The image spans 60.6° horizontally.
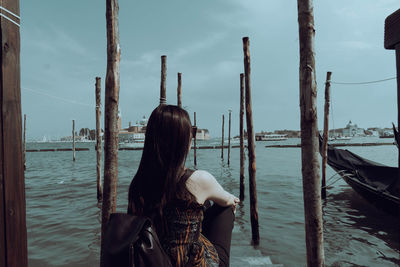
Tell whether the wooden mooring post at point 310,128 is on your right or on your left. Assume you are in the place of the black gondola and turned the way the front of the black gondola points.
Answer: on your left

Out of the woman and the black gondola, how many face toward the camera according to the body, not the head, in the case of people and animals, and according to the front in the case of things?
0

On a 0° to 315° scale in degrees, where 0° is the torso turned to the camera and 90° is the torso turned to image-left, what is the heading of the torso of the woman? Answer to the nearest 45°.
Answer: approximately 225°

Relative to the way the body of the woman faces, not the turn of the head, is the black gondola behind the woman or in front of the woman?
in front

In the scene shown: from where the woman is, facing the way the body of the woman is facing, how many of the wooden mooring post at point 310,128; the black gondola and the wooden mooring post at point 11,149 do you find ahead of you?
2

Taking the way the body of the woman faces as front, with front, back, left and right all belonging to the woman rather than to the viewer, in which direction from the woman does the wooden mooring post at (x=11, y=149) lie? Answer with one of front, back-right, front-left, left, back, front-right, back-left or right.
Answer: back-left

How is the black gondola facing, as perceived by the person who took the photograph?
facing away from the viewer and to the left of the viewer

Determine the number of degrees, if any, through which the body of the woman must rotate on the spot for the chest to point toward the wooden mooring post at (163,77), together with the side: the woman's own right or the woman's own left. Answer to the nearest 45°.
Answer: approximately 45° to the woman's own left

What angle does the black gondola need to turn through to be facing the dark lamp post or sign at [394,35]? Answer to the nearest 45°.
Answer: approximately 135° to its left

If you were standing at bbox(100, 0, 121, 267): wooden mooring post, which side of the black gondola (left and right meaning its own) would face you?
left
